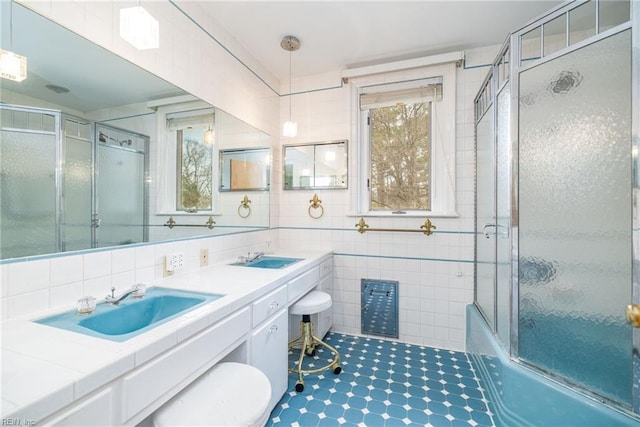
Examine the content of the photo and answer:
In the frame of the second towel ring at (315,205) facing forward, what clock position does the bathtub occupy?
The bathtub is roughly at 11 o'clock from the second towel ring.

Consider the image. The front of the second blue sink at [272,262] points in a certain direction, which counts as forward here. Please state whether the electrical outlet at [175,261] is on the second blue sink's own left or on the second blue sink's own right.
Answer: on the second blue sink's own right

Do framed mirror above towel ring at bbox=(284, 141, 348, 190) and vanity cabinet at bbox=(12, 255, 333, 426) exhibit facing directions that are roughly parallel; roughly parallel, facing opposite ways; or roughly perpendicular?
roughly perpendicular

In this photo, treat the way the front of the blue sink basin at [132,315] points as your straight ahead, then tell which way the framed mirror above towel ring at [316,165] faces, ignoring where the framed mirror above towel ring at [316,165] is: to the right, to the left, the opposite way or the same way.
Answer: to the right

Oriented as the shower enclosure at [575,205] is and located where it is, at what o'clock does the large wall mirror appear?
The large wall mirror is roughly at 12 o'clock from the shower enclosure.

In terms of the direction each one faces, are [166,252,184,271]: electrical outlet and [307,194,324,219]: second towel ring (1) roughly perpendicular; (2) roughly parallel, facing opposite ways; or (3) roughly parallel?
roughly perpendicular

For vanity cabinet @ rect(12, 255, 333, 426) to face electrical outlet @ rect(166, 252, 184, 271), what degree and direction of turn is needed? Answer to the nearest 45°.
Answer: approximately 135° to its left
